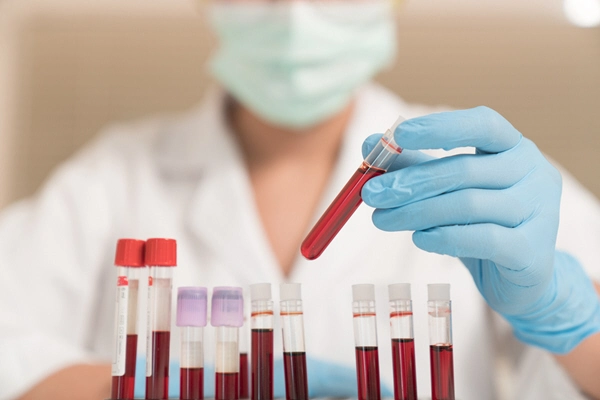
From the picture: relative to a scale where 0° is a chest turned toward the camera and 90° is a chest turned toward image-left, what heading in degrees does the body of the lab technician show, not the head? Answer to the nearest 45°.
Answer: approximately 0°

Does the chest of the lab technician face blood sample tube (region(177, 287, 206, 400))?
yes

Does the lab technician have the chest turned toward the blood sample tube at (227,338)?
yes

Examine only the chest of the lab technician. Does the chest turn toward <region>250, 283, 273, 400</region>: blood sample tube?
yes

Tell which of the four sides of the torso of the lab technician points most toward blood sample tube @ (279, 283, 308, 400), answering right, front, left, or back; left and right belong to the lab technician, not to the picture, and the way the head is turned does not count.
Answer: front

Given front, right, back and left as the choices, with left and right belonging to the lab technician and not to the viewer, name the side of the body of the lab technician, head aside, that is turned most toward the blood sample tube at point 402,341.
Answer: front

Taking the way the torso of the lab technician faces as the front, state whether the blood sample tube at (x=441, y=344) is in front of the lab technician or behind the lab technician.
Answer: in front
